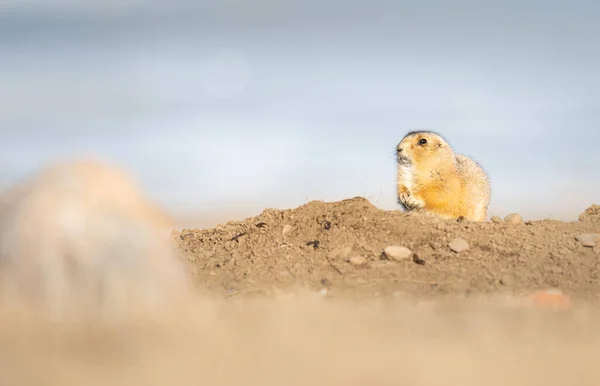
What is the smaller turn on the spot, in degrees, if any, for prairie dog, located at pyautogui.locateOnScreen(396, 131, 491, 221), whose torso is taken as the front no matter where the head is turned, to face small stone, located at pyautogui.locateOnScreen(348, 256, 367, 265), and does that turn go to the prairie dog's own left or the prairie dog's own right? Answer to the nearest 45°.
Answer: approximately 90° to the prairie dog's own left

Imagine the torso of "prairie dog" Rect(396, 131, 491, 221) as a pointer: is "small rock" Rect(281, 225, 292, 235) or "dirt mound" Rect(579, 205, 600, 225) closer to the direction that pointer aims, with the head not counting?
the small rock

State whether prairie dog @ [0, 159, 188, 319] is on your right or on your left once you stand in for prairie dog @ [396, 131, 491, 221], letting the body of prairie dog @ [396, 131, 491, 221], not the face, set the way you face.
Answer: on your left

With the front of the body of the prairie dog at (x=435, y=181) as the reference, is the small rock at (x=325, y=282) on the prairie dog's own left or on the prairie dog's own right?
on the prairie dog's own left

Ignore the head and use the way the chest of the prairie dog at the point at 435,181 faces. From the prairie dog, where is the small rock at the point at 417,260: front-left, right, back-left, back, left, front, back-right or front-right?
left

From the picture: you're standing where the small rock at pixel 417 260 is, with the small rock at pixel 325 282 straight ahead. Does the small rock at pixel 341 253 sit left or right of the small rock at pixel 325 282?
right

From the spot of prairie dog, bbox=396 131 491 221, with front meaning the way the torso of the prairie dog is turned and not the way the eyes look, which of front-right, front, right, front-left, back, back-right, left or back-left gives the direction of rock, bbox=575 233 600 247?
back-left

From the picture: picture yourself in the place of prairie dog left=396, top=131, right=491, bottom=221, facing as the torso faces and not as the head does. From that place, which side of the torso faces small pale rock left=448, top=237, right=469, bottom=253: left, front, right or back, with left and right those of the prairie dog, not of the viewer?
left

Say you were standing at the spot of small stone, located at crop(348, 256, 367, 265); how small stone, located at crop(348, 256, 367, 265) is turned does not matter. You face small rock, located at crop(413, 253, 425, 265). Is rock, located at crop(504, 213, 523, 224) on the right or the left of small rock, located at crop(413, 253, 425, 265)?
left

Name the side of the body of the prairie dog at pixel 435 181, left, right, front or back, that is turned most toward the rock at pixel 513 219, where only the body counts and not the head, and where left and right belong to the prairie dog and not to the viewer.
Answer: back

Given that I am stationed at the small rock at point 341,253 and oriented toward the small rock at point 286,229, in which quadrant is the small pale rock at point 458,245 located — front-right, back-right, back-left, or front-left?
back-right

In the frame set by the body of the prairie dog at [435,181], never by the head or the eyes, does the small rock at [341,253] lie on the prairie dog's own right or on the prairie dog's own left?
on the prairie dog's own left

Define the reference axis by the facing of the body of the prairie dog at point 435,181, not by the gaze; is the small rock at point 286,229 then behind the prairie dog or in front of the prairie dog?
in front

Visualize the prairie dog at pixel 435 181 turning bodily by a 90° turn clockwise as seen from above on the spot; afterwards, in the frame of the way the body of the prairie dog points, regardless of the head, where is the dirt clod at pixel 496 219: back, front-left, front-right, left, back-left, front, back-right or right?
right

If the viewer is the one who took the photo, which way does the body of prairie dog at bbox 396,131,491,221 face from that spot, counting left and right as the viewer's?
facing to the left of the viewer
